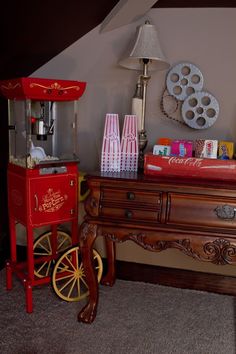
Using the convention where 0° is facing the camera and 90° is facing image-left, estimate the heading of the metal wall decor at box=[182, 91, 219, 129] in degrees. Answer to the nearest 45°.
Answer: approximately 0°

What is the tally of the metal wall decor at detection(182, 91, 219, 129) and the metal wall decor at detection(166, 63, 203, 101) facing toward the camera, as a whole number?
2

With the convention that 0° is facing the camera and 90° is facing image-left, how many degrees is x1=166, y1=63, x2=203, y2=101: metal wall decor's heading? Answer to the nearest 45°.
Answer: approximately 0°
